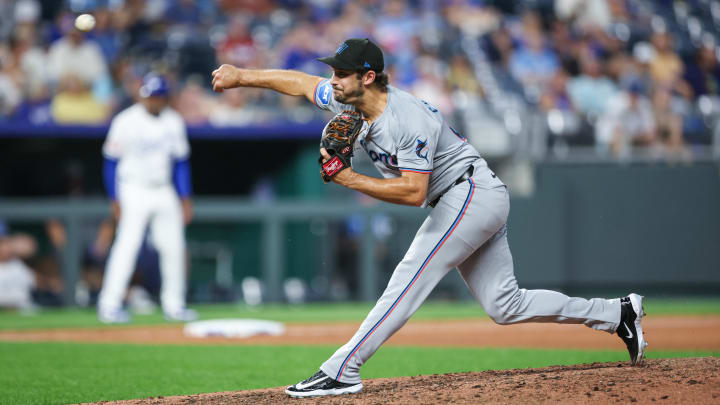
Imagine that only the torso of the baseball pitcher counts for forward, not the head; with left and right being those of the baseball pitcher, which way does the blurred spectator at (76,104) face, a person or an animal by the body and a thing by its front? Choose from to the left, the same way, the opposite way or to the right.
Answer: to the left

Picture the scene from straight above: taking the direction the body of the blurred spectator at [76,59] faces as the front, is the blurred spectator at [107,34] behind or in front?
behind

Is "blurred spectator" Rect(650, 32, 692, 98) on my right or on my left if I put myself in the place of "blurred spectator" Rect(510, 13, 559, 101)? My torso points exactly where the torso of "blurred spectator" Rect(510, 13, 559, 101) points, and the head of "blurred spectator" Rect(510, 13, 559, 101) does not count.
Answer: on my left

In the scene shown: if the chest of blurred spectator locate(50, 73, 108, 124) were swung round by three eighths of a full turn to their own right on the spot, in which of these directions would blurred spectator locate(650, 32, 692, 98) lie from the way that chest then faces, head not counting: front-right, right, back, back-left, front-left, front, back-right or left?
back-right

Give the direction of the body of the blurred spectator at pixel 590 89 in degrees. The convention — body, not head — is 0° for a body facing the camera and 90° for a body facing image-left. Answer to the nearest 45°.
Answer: approximately 0°

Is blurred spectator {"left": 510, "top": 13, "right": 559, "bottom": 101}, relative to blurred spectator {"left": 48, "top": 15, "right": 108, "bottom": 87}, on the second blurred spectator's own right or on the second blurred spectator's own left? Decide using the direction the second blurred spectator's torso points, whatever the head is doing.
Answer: on the second blurred spectator's own left

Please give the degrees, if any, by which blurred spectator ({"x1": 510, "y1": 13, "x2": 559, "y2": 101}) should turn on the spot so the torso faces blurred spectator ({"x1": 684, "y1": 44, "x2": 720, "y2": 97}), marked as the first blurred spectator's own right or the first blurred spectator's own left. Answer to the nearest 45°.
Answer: approximately 135° to the first blurred spectator's own left

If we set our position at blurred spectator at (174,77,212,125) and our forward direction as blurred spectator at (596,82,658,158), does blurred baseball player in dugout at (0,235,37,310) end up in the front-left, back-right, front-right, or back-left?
back-right

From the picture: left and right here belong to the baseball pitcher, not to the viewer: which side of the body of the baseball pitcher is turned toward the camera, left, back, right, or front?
left

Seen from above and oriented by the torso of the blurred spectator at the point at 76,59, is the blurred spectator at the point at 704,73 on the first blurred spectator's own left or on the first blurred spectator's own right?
on the first blurred spectator's own left

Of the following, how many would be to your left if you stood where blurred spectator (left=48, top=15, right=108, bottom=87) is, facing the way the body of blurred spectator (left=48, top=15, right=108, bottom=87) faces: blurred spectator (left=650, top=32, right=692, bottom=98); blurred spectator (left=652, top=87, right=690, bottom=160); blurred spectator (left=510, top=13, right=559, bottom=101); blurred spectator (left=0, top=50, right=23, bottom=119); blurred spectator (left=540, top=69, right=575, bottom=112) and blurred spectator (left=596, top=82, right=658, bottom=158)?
5

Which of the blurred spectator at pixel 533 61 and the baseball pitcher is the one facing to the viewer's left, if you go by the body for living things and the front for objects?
the baseball pitcher
